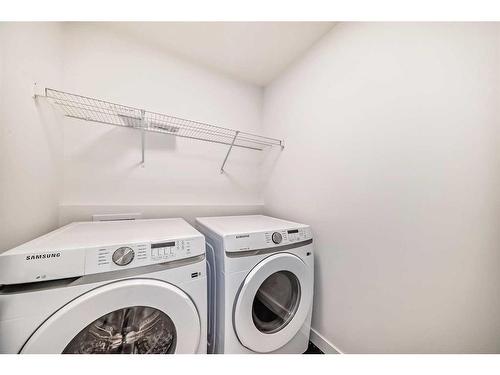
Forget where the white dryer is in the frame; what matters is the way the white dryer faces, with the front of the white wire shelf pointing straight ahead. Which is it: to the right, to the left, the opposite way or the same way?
the same way

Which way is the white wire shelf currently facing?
toward the camera

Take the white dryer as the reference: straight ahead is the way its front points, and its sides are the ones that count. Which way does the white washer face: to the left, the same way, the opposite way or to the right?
the same way

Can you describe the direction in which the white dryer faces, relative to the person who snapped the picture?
facing the viewer and to the right of the viewer

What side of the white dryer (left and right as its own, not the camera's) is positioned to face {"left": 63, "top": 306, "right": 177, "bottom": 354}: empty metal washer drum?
right

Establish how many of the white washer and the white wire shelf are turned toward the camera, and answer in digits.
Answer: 2

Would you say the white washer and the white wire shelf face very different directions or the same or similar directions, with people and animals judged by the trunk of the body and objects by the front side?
same or similar directions
